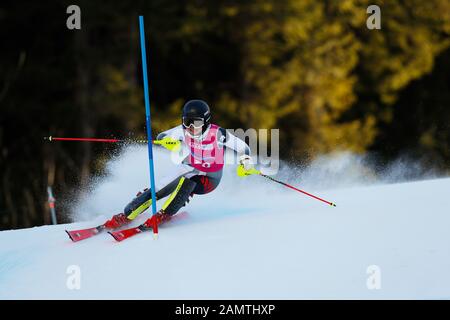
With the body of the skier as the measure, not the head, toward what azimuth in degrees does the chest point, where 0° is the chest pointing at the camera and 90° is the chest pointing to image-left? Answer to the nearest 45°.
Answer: approximately 45°
